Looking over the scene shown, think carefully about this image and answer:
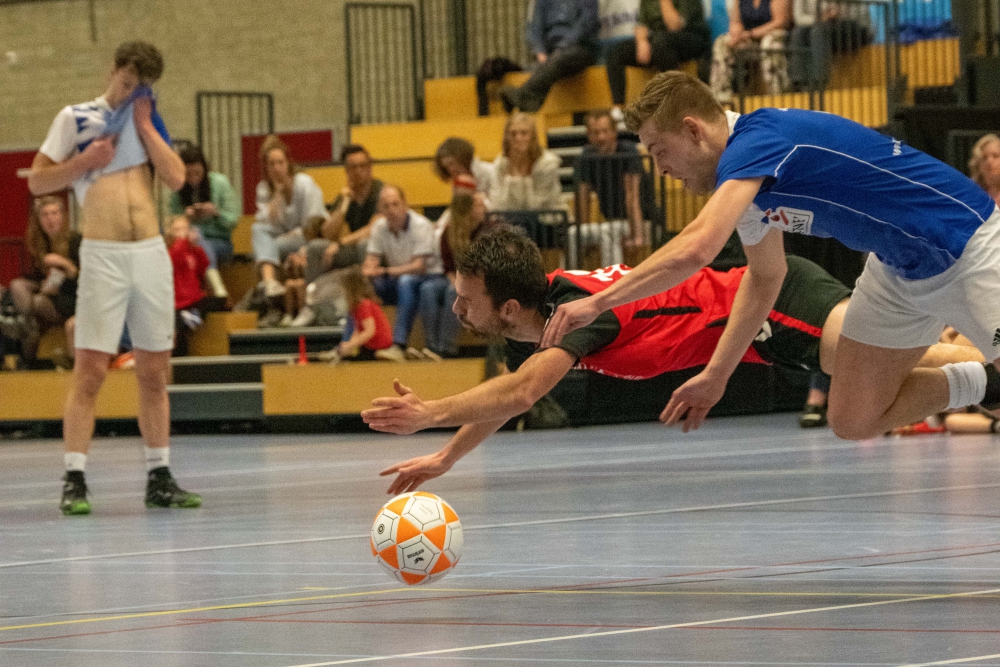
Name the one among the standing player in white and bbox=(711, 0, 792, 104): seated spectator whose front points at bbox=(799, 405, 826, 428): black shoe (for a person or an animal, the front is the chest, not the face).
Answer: the seated spectator

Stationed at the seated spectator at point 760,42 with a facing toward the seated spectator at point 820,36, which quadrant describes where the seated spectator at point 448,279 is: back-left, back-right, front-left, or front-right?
back-right

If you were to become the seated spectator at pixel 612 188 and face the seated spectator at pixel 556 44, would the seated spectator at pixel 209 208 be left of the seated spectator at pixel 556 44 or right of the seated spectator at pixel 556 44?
left

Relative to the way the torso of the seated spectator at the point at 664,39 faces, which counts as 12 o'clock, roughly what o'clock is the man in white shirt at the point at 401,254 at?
The man in white shirt is roughly at 12 o'clock from the seated spectator.

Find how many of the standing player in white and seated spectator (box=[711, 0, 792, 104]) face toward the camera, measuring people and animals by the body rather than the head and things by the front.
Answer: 2

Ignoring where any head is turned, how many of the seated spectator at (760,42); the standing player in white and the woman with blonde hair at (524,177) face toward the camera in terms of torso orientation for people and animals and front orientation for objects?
3
